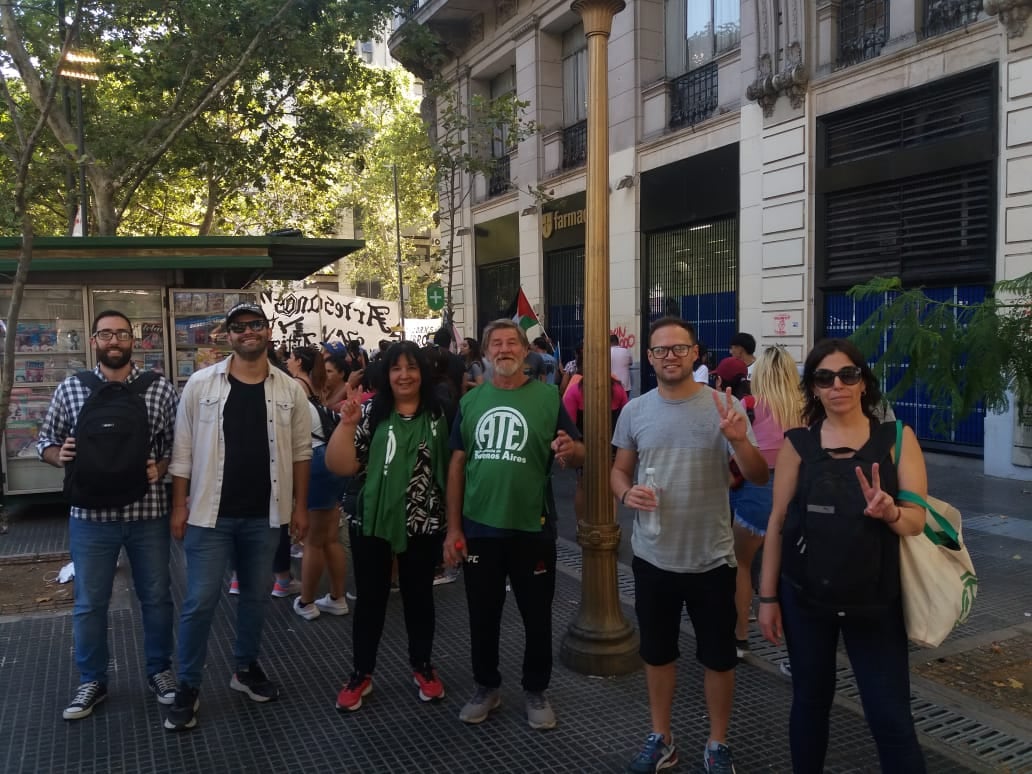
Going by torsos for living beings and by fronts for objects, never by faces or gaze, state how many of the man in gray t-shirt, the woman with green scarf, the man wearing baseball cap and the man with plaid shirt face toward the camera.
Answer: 4

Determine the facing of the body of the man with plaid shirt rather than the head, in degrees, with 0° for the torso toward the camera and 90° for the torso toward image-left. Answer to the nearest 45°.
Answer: approximately 0°

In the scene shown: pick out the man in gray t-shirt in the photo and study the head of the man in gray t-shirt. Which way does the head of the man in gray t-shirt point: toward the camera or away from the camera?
toward the camera

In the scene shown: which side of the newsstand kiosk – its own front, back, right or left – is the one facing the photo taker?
front

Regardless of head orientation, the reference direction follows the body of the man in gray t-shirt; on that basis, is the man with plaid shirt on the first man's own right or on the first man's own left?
on the first man's own right

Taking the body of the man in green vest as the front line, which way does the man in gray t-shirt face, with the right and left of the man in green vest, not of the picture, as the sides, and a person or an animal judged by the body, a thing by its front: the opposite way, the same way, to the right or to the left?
the same way

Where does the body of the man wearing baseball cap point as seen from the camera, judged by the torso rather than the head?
toward the camera

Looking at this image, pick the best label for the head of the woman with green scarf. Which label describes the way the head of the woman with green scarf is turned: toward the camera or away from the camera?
toward the camera

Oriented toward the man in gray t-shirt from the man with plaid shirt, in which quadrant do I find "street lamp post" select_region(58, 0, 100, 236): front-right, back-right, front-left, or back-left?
back-left

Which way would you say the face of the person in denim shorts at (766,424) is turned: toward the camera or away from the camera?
away from the camera

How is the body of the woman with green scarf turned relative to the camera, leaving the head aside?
toward the camera

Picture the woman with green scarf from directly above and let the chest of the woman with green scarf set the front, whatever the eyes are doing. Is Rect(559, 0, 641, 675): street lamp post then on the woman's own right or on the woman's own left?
on the woman's own left

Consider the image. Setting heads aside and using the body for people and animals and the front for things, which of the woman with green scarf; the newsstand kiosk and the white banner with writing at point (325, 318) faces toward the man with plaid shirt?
the newsstand kiosk

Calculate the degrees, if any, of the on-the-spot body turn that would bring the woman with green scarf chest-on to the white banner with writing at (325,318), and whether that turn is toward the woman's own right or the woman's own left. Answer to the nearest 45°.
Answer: approximately 180°

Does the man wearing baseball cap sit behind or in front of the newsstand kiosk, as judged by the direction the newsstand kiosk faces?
in front

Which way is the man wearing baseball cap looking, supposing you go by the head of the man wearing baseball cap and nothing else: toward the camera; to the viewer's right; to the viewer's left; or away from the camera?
toward the camera
